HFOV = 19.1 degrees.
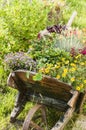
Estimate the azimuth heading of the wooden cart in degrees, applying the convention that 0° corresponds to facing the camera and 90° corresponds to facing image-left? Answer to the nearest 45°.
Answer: approximately 45°
